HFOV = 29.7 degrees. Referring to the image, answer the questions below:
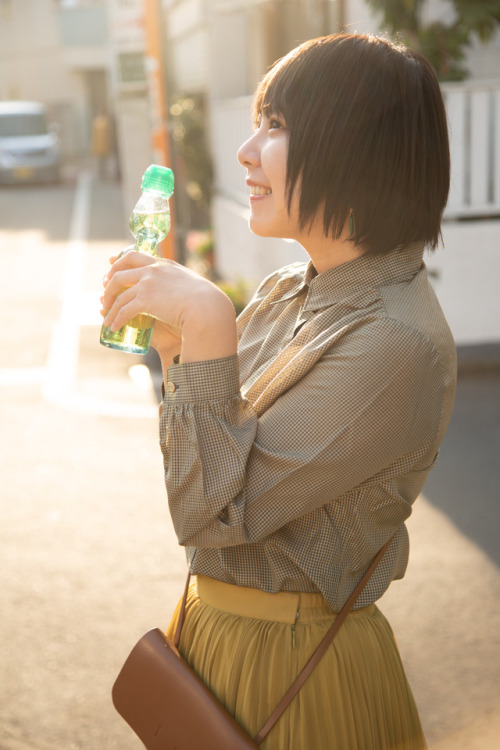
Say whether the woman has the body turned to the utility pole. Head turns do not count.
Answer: no

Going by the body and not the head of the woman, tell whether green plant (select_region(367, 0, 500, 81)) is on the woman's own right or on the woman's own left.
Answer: on the woman's own right

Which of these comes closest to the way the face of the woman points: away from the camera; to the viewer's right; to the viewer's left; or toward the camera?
to the viewer's left

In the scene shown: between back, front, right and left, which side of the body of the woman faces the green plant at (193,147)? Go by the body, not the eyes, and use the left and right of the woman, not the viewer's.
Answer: right

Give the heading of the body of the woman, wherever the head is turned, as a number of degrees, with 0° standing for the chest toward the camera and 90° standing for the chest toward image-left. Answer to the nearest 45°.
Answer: approximately 90°

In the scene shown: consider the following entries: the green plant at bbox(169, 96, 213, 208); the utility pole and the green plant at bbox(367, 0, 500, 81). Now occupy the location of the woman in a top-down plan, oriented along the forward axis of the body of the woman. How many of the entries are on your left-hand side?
0
